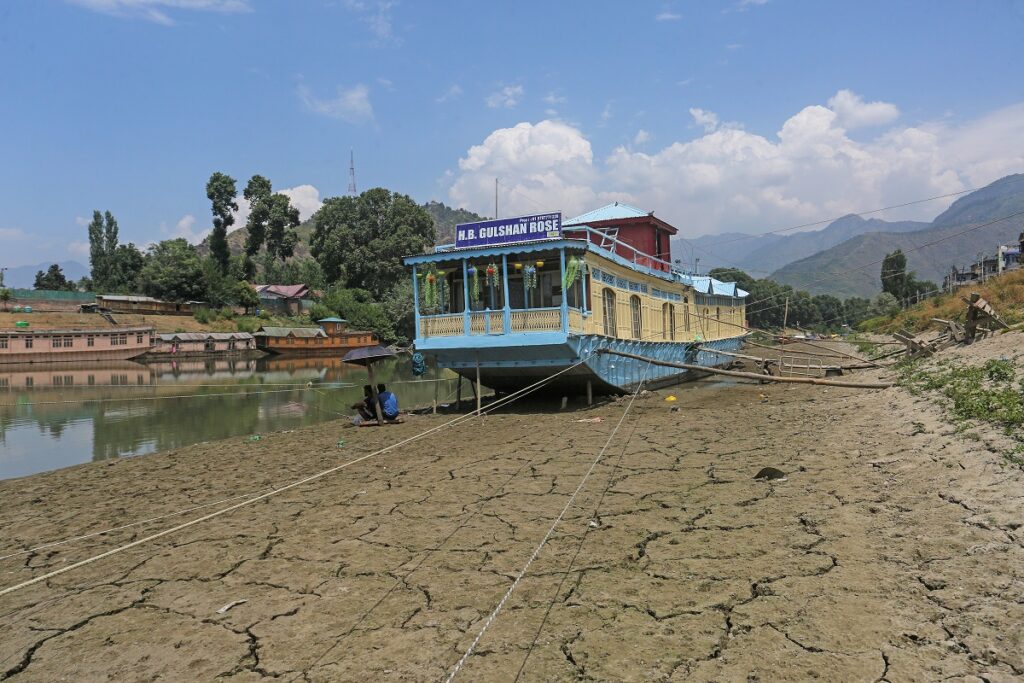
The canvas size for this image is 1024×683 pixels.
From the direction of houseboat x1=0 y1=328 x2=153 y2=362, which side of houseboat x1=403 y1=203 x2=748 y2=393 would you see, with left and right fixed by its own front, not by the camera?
right

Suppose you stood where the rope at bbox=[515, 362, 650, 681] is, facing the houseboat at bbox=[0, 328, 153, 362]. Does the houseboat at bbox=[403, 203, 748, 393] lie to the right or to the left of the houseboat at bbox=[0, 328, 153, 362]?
right

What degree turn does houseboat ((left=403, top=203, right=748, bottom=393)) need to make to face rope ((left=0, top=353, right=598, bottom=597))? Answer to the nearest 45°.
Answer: approximately 45° to its left

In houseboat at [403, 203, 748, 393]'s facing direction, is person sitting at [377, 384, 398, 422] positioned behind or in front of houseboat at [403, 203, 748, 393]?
in front

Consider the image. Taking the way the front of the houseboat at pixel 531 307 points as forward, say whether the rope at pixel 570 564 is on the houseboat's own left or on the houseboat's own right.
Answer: on the houseboat's own left

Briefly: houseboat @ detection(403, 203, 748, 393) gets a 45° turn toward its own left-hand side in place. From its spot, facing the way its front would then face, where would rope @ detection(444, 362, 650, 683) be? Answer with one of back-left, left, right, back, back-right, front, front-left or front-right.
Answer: front

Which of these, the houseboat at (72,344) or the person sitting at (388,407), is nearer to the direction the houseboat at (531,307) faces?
the person sitting
